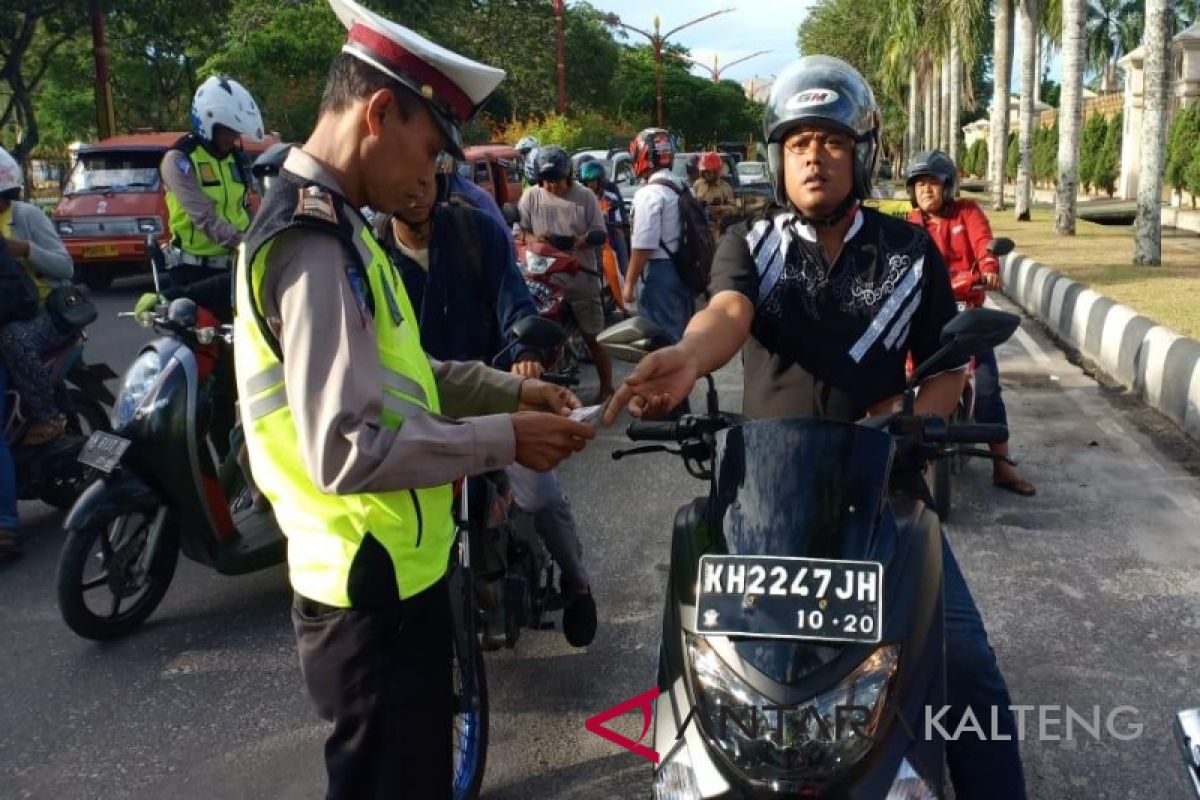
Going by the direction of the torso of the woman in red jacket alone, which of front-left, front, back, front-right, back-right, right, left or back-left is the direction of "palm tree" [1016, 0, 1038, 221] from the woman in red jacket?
back

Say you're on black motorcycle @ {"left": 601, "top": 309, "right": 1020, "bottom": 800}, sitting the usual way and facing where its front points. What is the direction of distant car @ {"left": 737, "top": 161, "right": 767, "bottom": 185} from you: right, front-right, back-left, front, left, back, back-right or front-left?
back

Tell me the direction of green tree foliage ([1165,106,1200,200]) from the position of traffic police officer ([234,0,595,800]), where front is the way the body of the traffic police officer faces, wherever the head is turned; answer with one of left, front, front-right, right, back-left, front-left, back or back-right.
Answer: front-left

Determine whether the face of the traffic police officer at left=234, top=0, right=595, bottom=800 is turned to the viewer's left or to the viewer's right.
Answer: to the viewer's right

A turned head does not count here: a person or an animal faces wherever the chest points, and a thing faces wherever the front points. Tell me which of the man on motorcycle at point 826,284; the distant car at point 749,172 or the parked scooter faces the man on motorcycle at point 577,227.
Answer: the distant car

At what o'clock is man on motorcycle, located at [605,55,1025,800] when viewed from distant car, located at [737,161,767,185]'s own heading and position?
The man on motorcycle is roughly at 12 o'clock from the distant car.

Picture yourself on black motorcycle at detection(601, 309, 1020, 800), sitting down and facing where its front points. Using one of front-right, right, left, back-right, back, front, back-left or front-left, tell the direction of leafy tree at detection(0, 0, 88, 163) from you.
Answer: back-right

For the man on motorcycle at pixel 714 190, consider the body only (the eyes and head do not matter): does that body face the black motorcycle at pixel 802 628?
yes

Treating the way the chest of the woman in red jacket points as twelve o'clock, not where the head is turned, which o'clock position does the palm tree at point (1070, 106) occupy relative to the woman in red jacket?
The palm tree is roughly at 6 o'clock from the woman in red jacket.

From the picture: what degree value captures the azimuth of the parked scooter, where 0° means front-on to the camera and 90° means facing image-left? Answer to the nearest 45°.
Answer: approximately 45°
